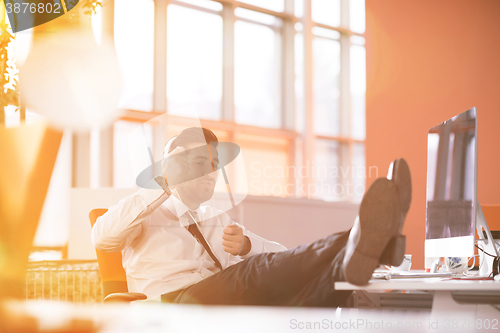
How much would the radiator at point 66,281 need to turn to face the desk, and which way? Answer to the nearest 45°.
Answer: approximately 45° to its left

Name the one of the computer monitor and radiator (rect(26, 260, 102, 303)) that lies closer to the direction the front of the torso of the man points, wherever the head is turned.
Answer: the computer monitor

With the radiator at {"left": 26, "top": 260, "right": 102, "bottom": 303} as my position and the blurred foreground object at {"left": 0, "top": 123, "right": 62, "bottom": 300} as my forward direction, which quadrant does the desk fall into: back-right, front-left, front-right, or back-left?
front-left

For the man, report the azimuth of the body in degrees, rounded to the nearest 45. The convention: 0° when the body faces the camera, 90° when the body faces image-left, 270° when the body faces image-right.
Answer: approximately 315°

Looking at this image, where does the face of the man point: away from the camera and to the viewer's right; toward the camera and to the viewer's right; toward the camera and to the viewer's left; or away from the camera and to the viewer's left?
toward the camera and to the viewer's right

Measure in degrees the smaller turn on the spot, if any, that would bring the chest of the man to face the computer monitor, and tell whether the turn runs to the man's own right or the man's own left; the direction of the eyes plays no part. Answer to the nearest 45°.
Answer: approximately 45° to the man's own left

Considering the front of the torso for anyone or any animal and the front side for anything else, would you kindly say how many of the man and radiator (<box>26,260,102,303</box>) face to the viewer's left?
0

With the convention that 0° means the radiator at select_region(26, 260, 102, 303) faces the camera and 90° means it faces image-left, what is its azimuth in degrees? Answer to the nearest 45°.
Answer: approximately 0°
